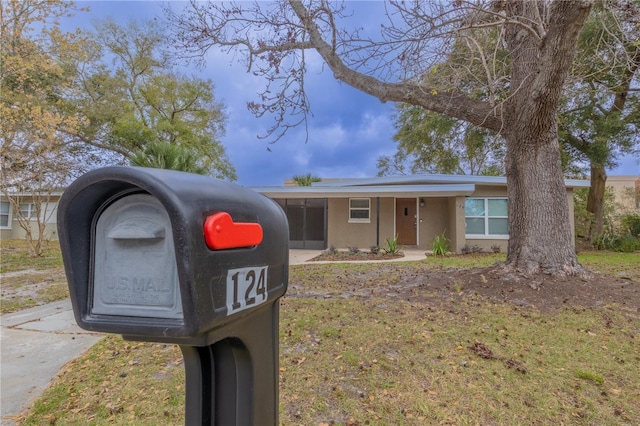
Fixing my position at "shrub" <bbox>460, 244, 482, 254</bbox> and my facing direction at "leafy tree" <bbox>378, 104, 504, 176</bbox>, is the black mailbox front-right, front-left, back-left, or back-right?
back-left

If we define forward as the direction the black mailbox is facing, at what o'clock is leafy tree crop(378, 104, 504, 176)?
The leafy tree is roughly at 6 o'clock from the black mailbox.

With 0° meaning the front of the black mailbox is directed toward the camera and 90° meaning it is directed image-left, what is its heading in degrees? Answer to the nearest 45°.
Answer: approximately 45°

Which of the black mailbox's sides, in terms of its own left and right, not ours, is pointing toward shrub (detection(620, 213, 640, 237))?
back

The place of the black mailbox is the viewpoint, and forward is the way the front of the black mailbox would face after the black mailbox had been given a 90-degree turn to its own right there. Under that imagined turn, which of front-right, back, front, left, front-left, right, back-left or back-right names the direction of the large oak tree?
right

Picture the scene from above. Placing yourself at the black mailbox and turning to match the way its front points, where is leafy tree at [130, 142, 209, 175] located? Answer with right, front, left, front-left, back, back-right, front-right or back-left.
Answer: back-right

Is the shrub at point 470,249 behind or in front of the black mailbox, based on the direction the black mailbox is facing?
behind

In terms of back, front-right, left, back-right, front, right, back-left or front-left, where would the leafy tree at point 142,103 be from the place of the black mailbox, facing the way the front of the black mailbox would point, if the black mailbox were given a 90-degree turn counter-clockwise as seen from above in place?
back-left
